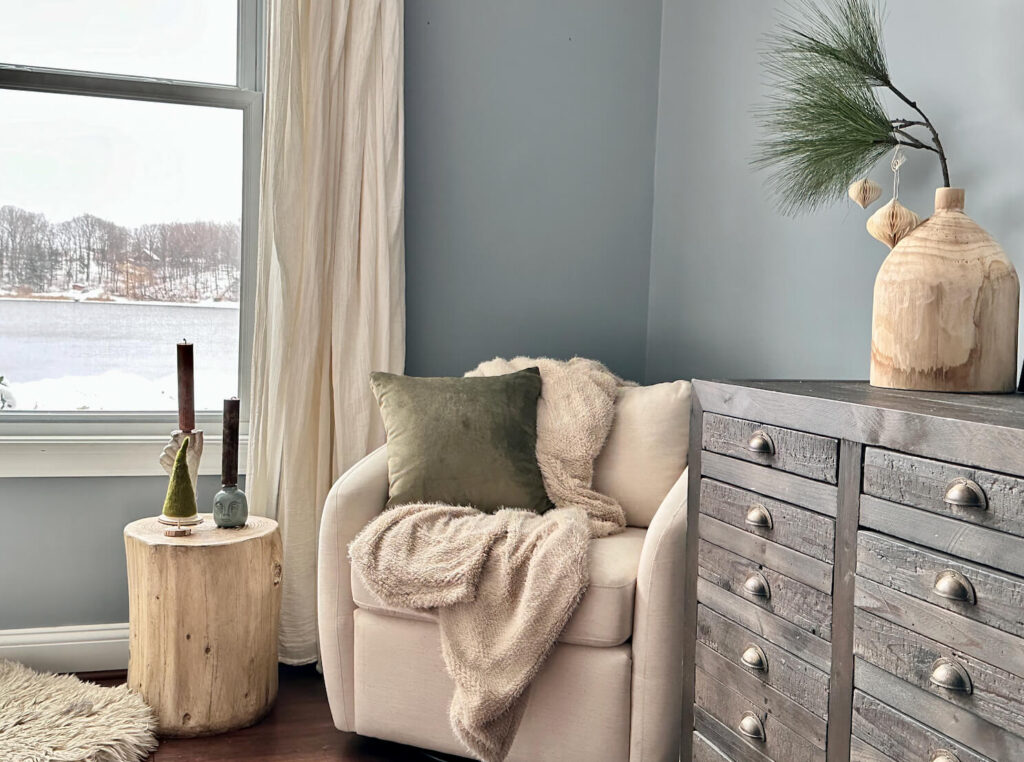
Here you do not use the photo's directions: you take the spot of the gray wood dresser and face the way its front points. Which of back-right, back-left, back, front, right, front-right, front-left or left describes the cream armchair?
right

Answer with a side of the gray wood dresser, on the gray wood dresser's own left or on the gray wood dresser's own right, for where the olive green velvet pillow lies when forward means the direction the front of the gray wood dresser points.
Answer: on the gray wood dresser's own right

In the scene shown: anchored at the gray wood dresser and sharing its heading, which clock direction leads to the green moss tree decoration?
The green moss tree decoration is roughly at 2 o'clock from the gray wood dresser.

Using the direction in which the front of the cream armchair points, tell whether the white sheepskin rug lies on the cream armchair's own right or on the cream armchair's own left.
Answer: on the cream armchair's own right

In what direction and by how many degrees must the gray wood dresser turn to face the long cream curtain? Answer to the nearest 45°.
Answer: approximately 90° to its right

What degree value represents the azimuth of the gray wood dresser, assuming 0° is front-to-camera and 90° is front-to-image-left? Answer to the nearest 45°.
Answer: approximately 45°

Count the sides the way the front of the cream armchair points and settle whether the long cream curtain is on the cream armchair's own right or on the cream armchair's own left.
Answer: on the cream armchair's own right

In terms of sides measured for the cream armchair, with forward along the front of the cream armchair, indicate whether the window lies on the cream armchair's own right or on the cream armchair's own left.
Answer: on the cream armchair's own right

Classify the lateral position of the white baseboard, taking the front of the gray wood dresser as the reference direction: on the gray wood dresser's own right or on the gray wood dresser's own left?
on the gray wood dresser's own right
